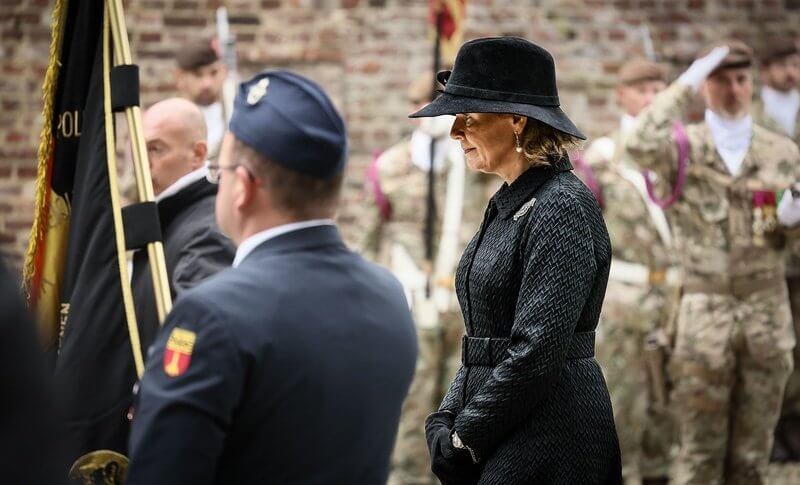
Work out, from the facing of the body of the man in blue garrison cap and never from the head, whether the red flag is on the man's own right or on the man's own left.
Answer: on the man's own right

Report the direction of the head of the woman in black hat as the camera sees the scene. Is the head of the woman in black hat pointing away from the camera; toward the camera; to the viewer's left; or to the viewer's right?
to the viewer's left

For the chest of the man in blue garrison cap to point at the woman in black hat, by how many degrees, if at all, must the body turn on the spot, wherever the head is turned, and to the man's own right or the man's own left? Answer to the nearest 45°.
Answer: approximately 90° to the man's own right

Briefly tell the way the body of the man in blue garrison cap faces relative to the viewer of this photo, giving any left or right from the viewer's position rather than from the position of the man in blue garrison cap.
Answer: facing away from the viewer and to the left of the viewer

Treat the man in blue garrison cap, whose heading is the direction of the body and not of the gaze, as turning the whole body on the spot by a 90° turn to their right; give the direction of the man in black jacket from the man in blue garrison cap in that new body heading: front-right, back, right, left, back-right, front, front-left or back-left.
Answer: front-left
